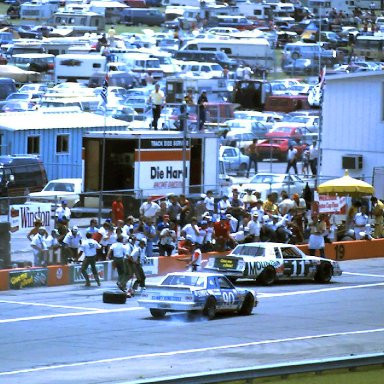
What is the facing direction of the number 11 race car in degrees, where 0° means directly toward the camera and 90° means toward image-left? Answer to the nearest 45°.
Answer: approximately 225°

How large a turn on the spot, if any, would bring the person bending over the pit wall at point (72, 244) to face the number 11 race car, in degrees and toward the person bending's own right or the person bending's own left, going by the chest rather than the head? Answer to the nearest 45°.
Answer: approximately 45° to the person bending's own left

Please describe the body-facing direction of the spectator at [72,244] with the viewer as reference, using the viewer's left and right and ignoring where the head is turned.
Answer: facing the viewer and to the right of the viewer

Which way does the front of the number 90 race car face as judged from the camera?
facing away from the viewer and to the right of the viewer

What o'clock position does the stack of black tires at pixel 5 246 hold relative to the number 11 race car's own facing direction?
The stack of black tires is roughly at 7 o'clock from the number 11 race car.

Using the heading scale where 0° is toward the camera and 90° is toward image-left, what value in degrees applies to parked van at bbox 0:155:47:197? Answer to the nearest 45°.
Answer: approximately 90°

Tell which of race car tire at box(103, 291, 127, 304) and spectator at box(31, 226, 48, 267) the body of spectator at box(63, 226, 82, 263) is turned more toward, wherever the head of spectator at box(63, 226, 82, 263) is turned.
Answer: the race car tire

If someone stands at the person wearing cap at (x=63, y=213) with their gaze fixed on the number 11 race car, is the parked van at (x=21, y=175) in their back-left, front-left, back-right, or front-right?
back-left

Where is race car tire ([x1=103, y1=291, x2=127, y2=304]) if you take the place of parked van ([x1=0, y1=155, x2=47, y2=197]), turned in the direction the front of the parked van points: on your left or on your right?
on your left
